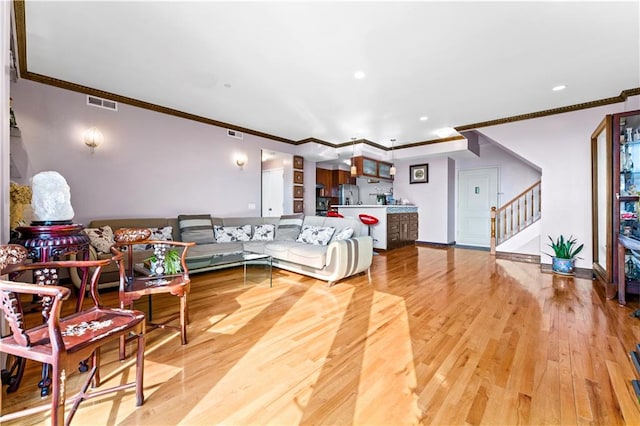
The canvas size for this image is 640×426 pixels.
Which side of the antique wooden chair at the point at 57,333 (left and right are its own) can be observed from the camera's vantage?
right

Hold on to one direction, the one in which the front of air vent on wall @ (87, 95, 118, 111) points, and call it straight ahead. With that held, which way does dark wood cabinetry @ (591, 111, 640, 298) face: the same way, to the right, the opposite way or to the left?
the opposite way

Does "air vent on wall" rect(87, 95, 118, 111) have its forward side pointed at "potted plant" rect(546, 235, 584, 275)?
yes

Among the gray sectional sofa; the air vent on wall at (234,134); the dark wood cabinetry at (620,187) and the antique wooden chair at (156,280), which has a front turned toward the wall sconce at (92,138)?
the dark wood cabinetry

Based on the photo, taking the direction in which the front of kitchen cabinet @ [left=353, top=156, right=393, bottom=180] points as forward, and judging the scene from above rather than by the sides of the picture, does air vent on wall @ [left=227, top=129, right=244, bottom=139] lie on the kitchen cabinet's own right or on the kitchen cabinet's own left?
on the kitchen cabinet's own right

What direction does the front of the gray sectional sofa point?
toward the camera

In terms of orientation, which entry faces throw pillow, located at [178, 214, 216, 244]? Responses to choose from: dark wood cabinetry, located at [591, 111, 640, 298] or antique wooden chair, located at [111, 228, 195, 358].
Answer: the dark wood cabinetry

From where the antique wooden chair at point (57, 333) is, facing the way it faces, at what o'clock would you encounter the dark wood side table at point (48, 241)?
The dark wood side table is roughly at 9 o'clock from the antique wooden chair.

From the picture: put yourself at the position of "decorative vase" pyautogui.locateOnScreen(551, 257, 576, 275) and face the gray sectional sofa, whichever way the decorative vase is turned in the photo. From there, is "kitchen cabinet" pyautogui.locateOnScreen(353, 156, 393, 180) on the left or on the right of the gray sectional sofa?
right

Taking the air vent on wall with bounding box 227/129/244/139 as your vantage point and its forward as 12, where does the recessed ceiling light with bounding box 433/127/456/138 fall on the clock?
The recessed ceiling light is roughly at 11 o'clock from the air vent on wall.

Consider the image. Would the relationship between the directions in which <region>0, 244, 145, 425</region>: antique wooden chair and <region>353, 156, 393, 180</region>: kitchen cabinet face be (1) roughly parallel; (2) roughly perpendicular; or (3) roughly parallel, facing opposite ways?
roughly perpendicular
